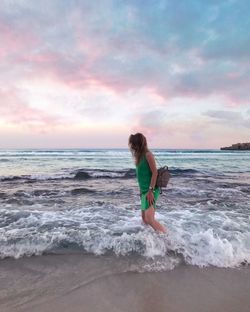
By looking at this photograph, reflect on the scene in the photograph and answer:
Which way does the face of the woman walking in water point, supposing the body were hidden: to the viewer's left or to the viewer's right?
to the viewer's left

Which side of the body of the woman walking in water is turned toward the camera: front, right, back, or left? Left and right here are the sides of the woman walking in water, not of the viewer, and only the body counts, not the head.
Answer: left
